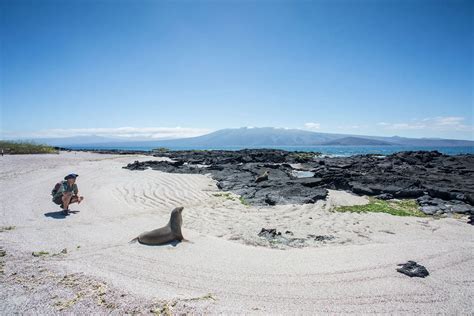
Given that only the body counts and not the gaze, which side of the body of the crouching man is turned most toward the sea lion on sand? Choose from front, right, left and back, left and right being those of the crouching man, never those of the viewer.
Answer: front

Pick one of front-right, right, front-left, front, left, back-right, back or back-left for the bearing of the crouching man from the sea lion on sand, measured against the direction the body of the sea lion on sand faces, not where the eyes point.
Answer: back-left

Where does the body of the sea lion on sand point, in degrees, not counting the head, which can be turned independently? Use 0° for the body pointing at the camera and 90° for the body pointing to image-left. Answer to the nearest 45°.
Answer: approximately 270°

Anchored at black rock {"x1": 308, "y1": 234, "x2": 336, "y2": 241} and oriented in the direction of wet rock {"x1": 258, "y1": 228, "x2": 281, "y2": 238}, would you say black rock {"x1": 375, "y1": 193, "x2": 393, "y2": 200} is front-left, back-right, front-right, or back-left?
back-right

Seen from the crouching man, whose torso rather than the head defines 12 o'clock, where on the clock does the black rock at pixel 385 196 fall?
The black rock is roughly at 11 o'clock from the crouching man.

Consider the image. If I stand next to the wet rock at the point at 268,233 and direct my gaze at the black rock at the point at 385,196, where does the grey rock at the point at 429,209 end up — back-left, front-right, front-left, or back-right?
front-right

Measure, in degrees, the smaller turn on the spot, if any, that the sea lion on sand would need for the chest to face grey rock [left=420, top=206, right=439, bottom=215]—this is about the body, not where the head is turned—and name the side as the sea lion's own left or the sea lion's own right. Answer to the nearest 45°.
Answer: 0° — it already faces it

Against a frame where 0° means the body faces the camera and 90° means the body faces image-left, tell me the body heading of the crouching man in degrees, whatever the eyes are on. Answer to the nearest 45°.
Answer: approximately 315°

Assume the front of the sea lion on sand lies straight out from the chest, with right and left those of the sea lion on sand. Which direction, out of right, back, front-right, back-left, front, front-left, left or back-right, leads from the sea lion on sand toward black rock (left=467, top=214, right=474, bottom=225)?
front

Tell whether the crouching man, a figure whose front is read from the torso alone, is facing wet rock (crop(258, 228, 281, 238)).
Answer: yes

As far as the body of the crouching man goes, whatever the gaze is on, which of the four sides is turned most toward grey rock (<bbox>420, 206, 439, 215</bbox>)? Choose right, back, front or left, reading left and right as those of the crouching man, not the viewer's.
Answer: front

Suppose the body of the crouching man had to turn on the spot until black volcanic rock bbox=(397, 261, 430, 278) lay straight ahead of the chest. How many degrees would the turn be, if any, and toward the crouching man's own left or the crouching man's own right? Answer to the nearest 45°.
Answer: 0° — they already face it

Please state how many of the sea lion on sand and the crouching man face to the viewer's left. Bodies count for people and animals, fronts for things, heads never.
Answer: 0
